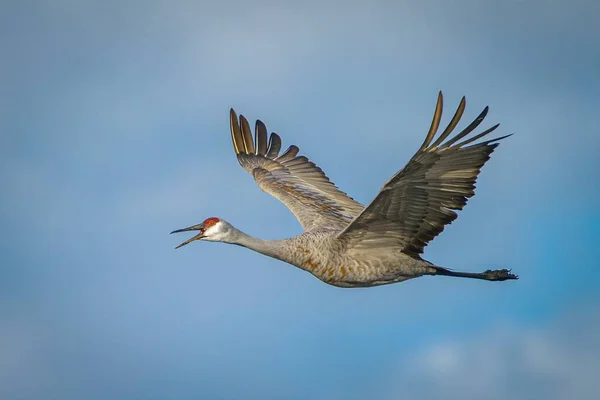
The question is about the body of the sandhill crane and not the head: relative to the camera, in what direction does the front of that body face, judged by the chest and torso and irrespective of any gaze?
to the viewer's left
